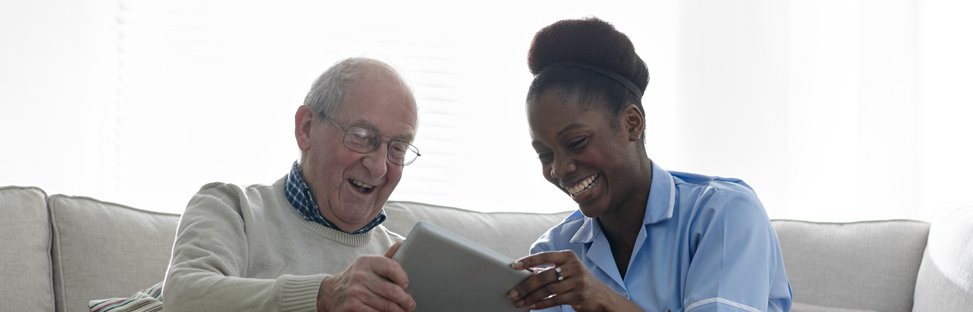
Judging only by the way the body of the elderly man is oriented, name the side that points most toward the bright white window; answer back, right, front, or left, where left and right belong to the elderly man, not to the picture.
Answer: left

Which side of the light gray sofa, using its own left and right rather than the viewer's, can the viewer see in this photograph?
front

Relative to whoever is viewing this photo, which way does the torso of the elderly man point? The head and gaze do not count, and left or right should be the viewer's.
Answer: facing the viewer and to the right of the viewer

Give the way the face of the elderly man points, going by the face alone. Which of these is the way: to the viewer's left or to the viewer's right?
to the viewer's right
